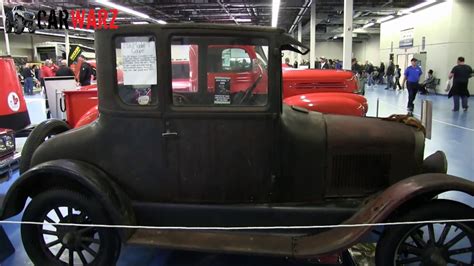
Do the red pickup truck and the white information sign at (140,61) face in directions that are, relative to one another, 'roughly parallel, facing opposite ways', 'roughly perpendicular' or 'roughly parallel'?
roughly perpendicular

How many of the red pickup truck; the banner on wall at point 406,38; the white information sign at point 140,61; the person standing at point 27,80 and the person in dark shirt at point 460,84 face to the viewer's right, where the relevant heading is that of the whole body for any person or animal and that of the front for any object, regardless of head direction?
1

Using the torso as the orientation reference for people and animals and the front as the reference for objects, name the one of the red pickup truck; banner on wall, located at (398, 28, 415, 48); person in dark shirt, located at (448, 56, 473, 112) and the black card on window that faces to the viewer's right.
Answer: the red pickup truck

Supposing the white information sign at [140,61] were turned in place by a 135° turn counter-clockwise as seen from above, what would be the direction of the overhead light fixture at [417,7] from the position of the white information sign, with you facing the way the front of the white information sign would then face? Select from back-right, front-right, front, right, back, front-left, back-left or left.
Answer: front

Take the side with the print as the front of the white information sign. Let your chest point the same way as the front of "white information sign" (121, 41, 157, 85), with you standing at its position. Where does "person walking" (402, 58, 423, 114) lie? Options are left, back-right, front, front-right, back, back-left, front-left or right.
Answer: back-left

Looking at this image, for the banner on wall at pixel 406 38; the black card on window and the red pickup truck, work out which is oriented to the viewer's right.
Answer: the red pickup truck

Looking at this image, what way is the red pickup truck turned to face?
to the viewer's right

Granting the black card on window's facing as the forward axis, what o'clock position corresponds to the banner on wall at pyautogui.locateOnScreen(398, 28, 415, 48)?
The banner on wall is roughly at 7 o'clock from the black card on window.

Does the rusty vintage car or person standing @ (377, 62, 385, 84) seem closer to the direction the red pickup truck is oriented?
the person standing

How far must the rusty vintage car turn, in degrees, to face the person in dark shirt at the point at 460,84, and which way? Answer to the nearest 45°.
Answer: approximately 45° to its left

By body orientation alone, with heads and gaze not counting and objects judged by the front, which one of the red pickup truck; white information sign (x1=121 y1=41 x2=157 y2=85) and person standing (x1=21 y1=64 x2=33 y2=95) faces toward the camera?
the white information sign

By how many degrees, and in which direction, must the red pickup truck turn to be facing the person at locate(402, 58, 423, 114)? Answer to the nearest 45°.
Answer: approximately 45° to its left

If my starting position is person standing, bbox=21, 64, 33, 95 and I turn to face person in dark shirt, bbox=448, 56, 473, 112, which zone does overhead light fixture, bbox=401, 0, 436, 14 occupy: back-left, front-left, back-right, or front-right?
front-left

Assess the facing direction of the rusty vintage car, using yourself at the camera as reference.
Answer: facing to the right of the viewer
